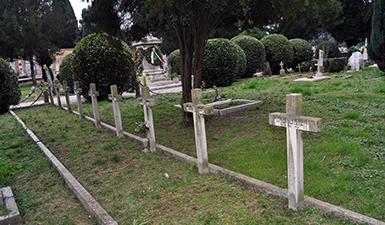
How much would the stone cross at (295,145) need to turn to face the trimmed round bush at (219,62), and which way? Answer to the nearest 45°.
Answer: approximately 135° to its right

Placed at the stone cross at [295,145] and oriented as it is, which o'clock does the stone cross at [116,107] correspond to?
The stone cross at [116,107] is roughly at 3 o'clock from the stone cross at [295,145].

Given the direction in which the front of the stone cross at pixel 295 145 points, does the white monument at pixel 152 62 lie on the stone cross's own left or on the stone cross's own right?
on the stone cross's own right

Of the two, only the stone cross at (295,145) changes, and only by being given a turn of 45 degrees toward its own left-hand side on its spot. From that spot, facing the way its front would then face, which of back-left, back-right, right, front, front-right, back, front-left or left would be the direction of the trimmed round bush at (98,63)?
back-right

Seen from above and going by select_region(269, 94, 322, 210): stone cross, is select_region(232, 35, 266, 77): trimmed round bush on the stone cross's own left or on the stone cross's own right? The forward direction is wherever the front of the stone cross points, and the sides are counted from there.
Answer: on the stone cross's own right

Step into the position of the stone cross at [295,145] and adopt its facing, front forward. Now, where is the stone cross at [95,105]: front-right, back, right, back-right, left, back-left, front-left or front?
right

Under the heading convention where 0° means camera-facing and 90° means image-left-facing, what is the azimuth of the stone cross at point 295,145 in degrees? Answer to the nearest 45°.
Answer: approximately 45°

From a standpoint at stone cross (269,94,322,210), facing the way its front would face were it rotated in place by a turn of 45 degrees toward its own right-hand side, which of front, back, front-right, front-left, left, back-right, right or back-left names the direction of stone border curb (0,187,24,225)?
front

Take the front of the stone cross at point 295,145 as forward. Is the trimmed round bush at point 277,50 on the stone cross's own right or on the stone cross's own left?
on the stone cross's own right

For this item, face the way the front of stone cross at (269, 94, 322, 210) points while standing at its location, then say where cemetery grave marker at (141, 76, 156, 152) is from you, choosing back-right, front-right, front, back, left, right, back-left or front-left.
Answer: right

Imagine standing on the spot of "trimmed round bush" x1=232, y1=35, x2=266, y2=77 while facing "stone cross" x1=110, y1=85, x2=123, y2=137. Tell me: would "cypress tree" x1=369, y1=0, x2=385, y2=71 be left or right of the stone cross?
left

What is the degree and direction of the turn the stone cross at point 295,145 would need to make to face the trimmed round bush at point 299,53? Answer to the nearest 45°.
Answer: approximately 135° to its right
